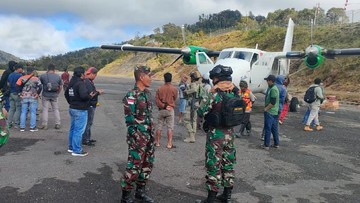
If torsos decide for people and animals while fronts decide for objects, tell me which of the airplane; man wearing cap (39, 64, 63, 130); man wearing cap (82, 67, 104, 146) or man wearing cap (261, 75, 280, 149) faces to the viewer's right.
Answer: man wearing cap (82, 67, 104, 146)

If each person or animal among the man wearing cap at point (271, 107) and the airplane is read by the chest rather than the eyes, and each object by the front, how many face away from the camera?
0

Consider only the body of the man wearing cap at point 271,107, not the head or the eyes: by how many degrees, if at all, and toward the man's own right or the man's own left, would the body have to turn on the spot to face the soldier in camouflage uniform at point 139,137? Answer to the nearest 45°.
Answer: approximately 45° to the man's own left

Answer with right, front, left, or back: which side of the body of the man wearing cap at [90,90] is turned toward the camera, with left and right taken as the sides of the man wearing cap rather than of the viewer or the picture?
right

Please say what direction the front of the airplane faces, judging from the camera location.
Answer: facing the viewer and to the left of the viewer

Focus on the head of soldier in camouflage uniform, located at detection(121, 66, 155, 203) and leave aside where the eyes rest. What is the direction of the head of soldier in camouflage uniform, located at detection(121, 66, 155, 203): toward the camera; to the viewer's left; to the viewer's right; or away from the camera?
to the viewer's right

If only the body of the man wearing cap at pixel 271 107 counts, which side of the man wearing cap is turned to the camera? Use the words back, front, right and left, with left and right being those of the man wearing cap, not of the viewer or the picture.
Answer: left

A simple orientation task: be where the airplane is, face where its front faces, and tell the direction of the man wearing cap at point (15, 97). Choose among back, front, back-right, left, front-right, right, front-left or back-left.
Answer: front
